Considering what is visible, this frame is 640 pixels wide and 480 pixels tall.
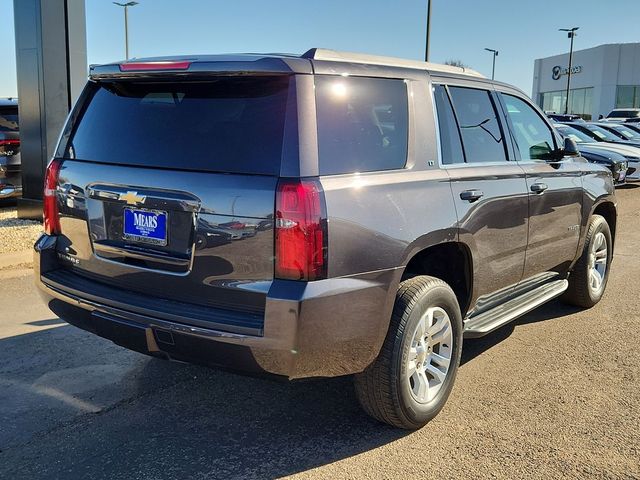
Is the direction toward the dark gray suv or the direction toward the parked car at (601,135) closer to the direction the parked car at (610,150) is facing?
the dark gray suv

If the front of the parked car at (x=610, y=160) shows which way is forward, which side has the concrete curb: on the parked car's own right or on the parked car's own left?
on the parked car's own right

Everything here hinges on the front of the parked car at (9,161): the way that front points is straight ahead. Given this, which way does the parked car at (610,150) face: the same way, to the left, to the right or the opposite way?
the opposite way

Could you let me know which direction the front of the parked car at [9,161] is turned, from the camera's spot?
facing away from the viewer

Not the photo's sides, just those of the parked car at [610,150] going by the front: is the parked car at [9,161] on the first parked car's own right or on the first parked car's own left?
on the first parked car's own right

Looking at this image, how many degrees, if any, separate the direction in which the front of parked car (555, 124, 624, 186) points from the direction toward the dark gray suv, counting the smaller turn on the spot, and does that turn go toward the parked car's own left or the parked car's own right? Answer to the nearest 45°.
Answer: approximately 45° to the parked car's own right

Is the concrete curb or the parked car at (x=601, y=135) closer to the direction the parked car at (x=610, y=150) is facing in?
the concrete curb

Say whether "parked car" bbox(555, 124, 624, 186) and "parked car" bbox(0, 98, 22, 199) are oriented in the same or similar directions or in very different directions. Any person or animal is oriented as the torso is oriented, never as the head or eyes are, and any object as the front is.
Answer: very different directions

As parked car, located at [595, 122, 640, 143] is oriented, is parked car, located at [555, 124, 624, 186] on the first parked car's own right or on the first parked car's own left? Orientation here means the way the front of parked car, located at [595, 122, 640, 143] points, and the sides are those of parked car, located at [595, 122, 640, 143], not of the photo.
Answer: on the first parked car's own right

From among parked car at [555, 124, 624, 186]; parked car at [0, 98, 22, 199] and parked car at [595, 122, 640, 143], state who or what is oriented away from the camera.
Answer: parked car at [0, 98, 22, 199]

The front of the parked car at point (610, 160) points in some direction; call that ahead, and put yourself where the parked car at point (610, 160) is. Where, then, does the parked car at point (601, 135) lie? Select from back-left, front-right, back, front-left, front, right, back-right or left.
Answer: back-left

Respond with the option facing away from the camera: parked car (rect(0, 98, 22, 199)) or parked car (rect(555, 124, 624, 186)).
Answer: parked car (rect(0, 98, 22, 199))

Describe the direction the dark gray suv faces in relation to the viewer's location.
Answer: facing away from the viewer and to the right of the viewer
